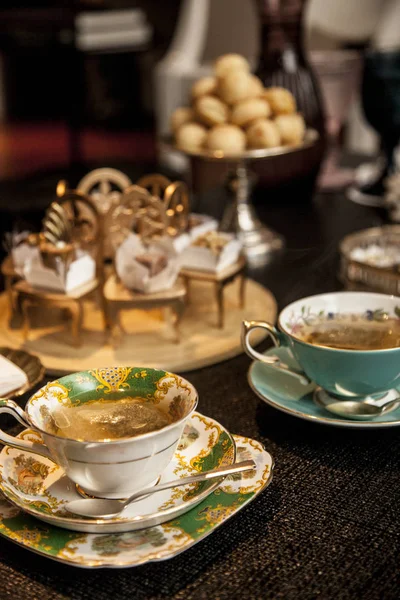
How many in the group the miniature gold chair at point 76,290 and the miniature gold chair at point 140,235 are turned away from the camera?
0

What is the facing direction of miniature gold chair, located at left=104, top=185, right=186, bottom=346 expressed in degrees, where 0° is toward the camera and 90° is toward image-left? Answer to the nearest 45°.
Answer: approximately 0°

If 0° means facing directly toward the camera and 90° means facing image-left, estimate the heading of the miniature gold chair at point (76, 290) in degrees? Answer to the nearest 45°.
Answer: approximately 45°
